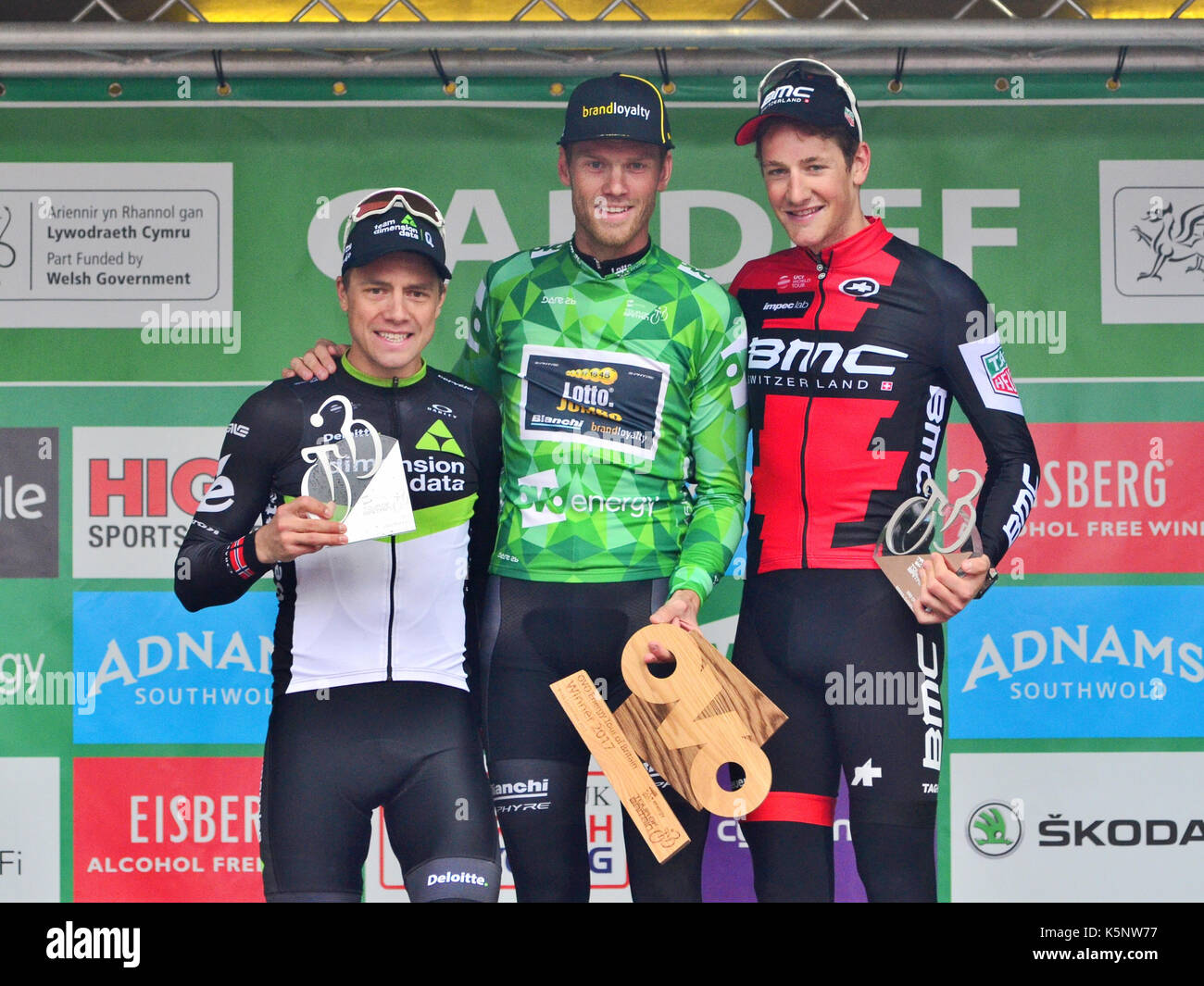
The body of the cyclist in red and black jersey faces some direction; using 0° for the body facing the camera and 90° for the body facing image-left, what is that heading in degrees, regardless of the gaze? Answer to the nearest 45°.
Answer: approximately 45°

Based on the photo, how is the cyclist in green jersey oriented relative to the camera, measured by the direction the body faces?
toward the camera

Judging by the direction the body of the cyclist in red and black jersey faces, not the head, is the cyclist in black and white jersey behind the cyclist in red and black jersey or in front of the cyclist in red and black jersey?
in front

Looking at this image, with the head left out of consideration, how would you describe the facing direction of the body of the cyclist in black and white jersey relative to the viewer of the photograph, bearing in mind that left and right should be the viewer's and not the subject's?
facing the viewer

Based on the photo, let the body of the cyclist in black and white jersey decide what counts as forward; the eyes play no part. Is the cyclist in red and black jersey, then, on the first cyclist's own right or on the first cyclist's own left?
on the first cyclist's own left

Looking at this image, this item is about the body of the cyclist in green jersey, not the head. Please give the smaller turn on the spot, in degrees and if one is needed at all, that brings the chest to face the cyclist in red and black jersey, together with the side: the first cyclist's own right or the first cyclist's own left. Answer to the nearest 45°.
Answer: approximately 90° to the first cyclist's own left

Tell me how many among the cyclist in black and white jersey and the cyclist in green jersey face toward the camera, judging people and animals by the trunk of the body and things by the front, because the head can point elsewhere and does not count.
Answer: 2
